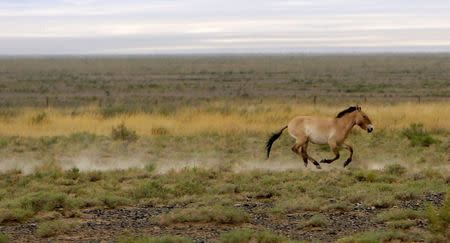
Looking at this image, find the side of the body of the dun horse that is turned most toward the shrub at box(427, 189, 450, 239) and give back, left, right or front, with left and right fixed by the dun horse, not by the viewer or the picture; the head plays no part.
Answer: right

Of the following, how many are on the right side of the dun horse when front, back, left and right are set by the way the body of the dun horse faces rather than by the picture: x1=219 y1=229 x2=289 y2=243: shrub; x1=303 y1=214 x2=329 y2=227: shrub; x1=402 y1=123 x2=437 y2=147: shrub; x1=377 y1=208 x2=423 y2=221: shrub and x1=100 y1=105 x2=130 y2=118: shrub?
3

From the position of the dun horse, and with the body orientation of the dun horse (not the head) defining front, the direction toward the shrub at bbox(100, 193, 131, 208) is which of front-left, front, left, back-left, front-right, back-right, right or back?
back-right

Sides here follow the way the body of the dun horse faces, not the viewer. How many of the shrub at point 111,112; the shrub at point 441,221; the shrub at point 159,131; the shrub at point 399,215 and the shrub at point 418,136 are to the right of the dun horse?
2

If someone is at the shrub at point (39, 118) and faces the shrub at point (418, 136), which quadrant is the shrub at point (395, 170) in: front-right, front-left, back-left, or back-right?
front-right

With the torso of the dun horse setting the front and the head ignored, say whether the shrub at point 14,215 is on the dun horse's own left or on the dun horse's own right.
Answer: on the dun horse's own right

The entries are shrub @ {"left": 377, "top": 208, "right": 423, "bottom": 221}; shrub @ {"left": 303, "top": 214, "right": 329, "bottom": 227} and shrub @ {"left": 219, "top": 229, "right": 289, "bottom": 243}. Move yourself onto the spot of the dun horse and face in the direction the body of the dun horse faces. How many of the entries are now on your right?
3

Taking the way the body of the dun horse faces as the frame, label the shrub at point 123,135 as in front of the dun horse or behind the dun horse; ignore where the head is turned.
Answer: behind

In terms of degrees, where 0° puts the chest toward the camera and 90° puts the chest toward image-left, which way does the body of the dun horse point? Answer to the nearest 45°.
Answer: approximately 270°

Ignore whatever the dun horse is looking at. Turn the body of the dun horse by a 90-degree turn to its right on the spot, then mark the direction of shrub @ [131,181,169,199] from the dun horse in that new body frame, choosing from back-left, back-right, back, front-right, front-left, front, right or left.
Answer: front-right

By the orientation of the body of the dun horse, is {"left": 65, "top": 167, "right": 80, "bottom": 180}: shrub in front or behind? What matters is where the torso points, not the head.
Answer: behind

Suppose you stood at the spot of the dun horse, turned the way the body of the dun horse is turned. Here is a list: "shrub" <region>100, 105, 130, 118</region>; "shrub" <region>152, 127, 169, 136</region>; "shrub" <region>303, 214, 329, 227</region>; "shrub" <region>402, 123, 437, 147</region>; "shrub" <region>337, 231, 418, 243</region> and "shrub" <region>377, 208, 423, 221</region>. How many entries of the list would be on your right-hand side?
3

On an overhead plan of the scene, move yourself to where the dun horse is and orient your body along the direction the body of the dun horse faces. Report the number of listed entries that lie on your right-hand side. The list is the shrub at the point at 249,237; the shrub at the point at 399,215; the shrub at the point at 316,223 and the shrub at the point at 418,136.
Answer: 3

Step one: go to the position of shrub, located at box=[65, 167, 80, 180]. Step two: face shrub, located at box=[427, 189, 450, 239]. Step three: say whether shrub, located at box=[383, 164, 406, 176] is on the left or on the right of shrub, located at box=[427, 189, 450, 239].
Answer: left

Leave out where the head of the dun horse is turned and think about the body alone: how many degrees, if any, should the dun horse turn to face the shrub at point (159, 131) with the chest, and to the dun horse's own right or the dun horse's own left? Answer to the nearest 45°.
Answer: approximately 135° to the dun horse's own left
